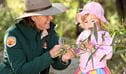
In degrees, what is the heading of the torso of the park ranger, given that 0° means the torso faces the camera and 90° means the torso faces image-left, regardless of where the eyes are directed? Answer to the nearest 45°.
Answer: approximately 315°

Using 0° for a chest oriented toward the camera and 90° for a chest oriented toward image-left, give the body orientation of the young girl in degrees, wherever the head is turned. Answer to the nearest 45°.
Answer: approximately 45°

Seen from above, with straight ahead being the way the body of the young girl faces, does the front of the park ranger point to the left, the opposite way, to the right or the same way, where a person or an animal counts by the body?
to the left

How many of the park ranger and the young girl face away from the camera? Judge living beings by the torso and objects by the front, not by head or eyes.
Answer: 0

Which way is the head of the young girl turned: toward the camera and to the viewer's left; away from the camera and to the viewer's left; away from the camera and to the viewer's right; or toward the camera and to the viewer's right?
toward the camera and to the viewer's left

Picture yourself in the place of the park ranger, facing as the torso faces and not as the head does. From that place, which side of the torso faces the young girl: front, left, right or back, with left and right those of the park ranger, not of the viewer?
front
